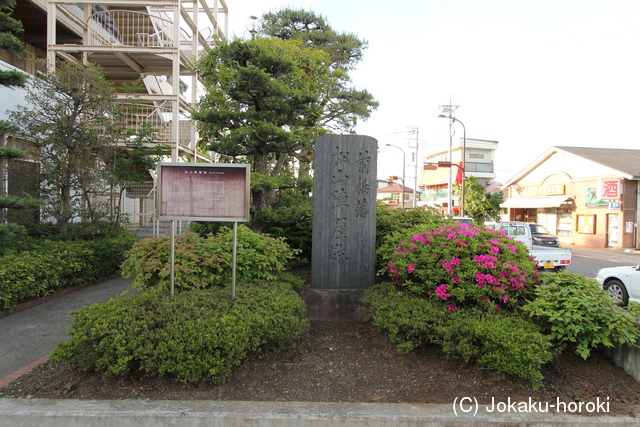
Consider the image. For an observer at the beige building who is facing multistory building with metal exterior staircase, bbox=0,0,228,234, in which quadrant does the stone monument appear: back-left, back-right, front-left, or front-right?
front-left

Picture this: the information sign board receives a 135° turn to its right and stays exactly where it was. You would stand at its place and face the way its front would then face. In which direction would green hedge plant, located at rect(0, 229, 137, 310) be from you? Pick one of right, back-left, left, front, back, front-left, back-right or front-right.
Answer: front

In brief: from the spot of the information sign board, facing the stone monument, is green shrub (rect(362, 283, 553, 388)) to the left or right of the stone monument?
right

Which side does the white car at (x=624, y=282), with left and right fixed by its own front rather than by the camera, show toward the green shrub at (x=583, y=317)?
left

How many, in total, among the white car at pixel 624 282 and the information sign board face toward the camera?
1

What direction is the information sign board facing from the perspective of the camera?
toward the camera

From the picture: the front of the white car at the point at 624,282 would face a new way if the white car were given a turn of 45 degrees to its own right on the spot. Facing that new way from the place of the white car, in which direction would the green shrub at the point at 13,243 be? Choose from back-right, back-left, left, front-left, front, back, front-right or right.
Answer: left

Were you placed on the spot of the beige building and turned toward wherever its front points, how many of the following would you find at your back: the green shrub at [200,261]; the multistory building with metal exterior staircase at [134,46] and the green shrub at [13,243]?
0

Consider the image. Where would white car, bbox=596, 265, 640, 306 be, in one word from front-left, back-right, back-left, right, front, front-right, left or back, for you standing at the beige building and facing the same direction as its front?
front-left

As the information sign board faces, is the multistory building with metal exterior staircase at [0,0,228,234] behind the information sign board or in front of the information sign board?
behind

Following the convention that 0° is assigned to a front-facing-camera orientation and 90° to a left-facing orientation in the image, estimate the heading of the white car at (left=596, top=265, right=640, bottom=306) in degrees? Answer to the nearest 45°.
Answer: approximately 90°

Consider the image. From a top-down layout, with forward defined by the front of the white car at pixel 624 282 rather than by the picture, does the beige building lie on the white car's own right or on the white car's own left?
on the white car's own right

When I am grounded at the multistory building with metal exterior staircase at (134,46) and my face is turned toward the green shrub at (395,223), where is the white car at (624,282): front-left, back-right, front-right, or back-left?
front-left

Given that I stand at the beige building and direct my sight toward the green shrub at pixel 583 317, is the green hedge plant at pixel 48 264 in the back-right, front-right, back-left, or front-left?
front-right

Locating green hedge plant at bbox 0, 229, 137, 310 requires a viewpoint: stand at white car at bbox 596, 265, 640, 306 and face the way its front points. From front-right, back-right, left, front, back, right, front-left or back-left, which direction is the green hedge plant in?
front-left
